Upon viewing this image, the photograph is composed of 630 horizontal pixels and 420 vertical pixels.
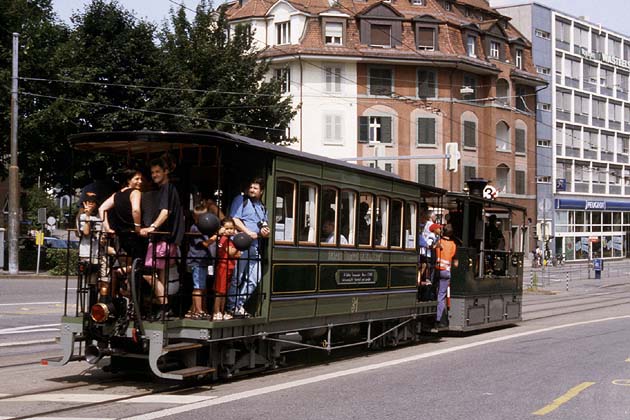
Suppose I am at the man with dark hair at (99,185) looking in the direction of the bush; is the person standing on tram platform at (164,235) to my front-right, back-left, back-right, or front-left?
back-right

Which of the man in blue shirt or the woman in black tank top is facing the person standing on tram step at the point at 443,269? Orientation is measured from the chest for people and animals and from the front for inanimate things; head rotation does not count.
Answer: the woman in black tank top

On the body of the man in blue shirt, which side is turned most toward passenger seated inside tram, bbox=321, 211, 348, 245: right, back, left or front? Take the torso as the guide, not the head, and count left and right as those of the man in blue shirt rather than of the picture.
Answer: left

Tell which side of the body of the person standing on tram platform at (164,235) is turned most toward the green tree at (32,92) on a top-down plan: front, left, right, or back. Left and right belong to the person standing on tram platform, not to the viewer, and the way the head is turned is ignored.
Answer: right

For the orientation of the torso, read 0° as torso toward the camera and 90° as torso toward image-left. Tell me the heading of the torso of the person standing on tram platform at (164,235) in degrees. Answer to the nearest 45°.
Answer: approximately 90°

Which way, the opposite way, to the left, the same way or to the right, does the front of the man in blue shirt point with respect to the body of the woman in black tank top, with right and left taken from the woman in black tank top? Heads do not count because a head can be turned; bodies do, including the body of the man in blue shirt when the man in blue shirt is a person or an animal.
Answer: to the right
